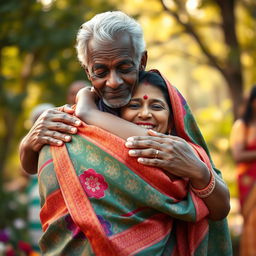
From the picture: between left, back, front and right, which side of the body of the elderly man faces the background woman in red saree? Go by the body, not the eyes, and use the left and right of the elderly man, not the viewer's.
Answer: back

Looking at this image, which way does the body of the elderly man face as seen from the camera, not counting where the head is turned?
toward the camera

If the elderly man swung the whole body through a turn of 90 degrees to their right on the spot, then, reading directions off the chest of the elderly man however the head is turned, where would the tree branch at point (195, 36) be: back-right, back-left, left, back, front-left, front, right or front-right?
right
